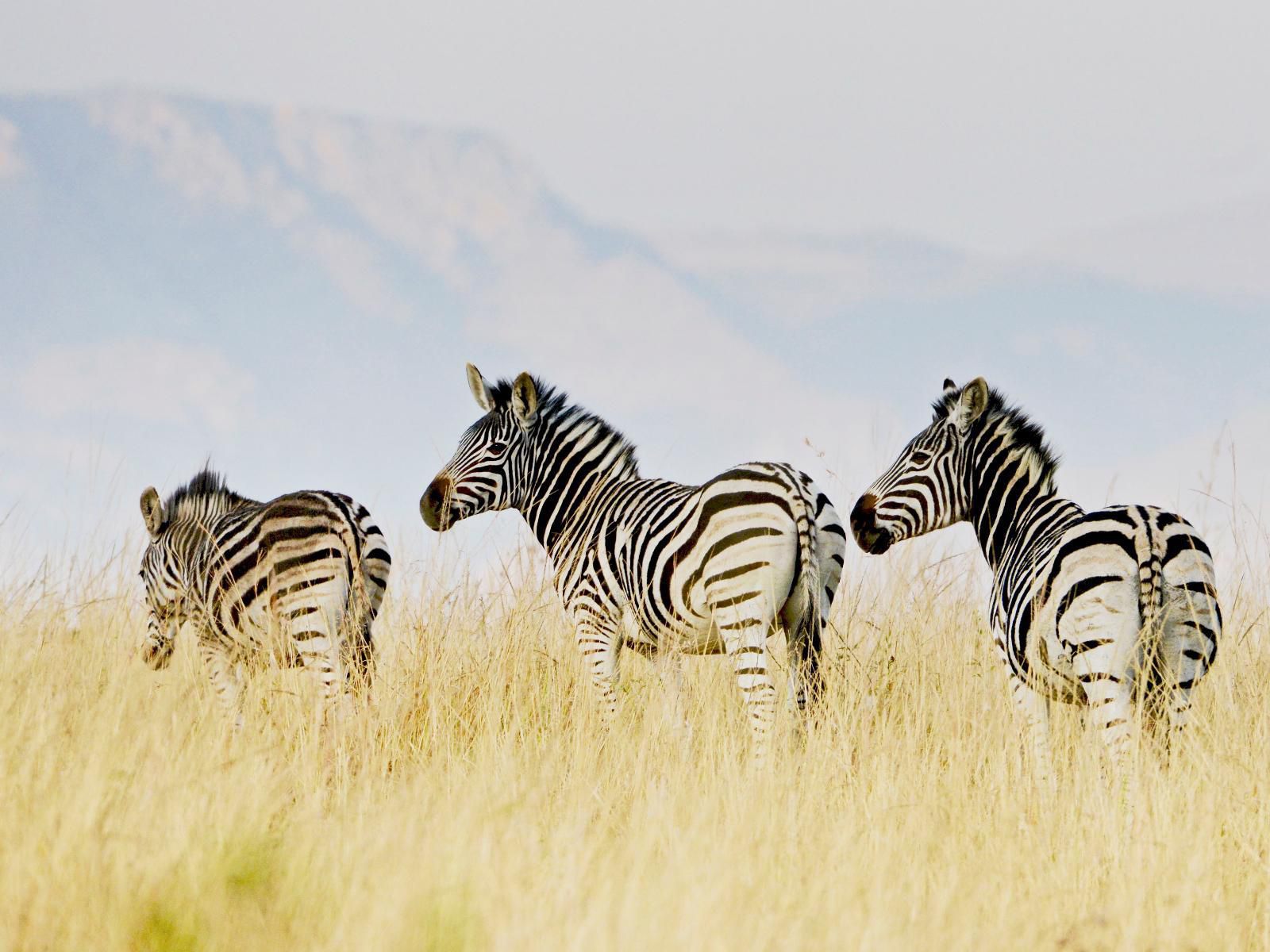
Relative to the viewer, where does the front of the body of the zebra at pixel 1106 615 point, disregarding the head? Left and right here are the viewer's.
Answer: facing away from the viewer and to the left of the viewer

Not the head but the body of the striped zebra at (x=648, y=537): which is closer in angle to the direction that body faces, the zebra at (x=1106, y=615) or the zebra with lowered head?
the zebra with lowered head

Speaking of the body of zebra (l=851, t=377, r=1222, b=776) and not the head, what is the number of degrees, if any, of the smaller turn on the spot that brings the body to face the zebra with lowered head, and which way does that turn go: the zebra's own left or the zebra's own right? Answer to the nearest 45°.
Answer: approximately 45° to the zebra's own left

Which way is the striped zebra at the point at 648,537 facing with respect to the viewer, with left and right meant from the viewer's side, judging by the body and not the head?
facing away from the viewer and to the left of the viewer

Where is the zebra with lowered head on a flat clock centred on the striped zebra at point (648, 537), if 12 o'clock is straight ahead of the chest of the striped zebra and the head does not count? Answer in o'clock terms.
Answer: The zebra with lowered head is roughly at 11 o'clock from the striped zebra.

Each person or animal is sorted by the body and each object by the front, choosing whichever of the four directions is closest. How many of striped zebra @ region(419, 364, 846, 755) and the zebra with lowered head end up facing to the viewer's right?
0

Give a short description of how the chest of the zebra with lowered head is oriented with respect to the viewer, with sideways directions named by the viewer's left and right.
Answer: facing away from the viewer and to the left of the viewer

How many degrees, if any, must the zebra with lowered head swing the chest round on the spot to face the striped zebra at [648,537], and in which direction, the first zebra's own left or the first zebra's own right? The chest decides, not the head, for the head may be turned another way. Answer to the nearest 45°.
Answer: approximately 180°

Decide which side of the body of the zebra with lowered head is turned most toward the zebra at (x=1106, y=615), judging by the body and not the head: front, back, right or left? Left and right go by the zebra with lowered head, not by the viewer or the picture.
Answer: back

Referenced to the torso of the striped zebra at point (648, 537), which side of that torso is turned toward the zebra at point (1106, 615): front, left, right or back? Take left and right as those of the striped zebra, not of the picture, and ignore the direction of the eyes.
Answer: back
